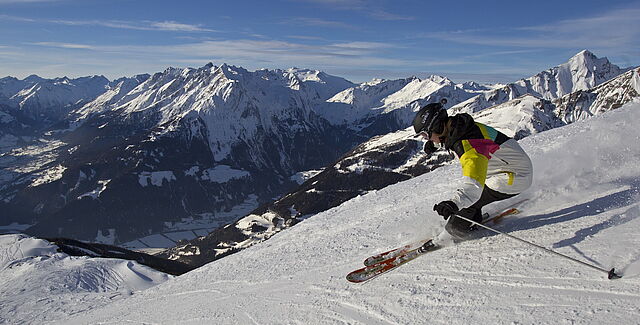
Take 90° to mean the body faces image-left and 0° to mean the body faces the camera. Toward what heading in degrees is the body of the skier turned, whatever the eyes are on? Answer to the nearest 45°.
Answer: approximately 90°
